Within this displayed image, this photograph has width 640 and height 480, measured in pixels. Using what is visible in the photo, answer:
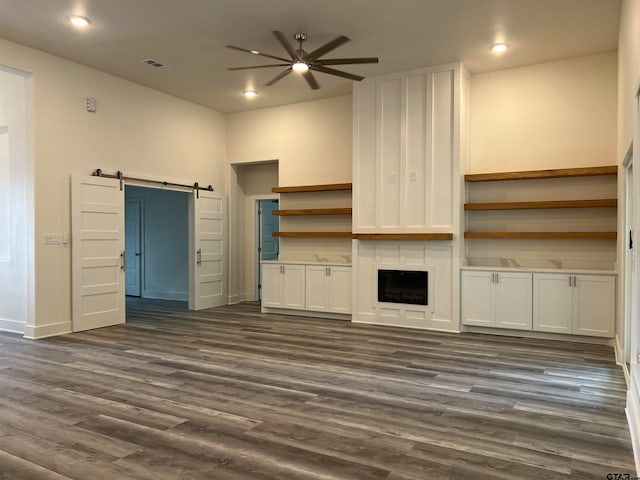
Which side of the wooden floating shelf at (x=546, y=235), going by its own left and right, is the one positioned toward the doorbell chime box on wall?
right

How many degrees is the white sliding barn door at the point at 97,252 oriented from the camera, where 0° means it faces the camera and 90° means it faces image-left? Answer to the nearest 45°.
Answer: approximately 315°

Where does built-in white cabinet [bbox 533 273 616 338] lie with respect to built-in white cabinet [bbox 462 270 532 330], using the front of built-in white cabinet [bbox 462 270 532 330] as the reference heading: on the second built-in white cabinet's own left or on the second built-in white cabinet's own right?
on the second built-in white cabinet's own left

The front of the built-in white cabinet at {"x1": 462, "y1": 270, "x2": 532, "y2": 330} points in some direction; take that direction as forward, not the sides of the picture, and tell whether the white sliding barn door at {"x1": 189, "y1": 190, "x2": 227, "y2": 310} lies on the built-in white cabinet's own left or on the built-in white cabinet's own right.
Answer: on the built-in white cabinet's own right

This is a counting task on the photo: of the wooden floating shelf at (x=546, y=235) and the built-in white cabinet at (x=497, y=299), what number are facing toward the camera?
2

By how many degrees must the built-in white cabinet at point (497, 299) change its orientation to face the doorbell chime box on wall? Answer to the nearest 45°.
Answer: approximately 90° to its right

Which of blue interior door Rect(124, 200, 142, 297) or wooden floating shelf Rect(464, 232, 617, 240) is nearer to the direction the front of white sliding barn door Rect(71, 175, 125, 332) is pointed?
the wooden floating shelf

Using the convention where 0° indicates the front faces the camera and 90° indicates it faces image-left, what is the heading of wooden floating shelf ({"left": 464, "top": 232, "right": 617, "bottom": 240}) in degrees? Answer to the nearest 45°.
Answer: approximately 0°

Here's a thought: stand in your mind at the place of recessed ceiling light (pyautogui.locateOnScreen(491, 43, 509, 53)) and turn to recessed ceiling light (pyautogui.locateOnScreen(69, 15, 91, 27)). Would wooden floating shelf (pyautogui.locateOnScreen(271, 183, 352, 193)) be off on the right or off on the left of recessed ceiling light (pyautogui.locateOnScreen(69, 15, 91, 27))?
right

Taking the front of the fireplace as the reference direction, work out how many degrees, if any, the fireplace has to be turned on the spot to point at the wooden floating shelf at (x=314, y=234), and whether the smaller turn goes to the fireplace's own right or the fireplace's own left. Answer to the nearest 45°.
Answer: approximately 135° to the fireplace's own right

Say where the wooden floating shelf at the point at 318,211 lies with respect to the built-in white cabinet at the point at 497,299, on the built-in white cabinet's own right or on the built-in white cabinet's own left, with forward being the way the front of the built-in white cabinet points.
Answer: on the built-in white cabinet's own right

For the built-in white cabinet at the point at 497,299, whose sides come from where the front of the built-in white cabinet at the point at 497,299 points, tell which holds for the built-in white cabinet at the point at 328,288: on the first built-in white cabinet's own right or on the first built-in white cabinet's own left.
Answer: on the first built-in white cabinet's own right
